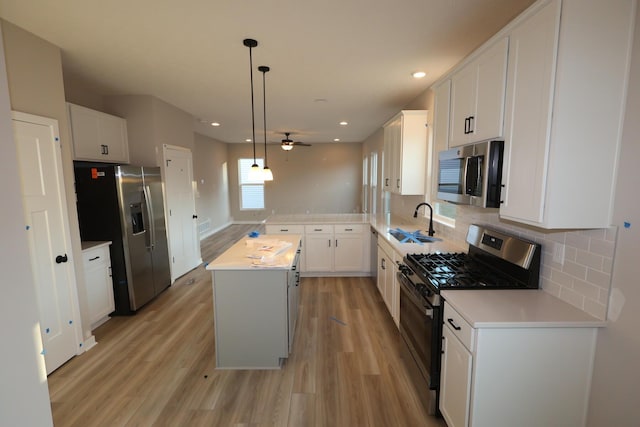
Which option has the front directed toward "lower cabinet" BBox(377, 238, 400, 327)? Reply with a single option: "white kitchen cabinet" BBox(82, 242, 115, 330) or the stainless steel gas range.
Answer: the white kitchen cabinet

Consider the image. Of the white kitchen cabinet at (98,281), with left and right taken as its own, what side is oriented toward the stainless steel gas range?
front

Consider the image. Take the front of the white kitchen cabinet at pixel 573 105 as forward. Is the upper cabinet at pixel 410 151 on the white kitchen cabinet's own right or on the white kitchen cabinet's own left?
on the white kitchen cabinet's own right

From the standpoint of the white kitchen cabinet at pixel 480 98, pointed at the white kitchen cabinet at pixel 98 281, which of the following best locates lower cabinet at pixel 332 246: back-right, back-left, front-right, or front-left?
front-right

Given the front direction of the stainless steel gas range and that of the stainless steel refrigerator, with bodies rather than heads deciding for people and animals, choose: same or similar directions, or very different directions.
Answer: very different directions

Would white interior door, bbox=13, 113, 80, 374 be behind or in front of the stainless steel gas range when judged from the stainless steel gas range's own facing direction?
in front

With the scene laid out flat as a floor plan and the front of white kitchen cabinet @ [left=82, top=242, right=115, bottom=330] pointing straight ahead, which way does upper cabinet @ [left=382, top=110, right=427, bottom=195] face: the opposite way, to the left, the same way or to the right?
the opposite way

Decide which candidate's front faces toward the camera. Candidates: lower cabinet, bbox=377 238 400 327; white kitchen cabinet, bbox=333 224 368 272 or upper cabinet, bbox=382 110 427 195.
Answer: the white kitchen cabinet

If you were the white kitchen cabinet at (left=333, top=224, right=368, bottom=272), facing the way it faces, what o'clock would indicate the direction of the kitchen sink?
The kitchen sink is roughly at 11 o'clock from the white kitchen cabinet.

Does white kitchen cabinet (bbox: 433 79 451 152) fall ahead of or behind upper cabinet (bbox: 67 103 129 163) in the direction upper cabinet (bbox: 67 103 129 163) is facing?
ahead

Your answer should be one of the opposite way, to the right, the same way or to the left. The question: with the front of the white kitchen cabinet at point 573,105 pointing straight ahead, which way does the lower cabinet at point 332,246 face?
to the left

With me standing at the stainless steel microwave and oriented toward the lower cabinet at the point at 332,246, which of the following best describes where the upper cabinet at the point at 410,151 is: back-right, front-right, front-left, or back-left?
front-right

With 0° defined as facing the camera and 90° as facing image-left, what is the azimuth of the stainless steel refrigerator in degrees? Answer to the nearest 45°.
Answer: approximately 315°

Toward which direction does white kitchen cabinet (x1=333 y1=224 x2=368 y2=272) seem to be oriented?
toward the camera

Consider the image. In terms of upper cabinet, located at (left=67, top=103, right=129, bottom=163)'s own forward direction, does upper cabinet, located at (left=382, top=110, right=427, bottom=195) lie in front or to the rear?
in front
